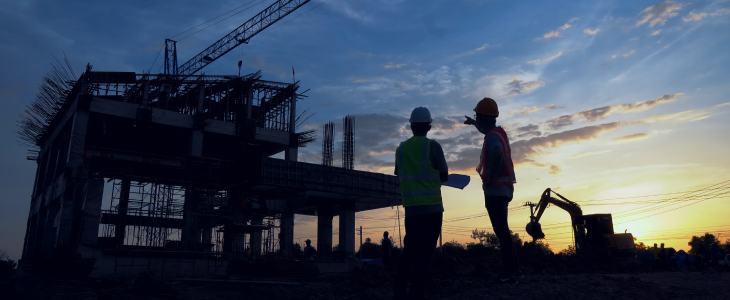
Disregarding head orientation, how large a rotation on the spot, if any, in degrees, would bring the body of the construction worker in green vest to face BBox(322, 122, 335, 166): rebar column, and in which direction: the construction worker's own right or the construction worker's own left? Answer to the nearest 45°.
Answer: approximately 45° to the construction worker's own left

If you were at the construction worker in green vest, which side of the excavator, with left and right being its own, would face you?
left

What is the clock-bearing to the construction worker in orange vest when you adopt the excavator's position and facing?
The construction worker in orange vest is roughly at 9 o'clock from the excavator.

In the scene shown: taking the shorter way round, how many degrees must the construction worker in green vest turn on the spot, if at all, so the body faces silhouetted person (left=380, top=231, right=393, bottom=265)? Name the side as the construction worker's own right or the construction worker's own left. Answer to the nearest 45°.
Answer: approximately 45° to the construction worker's own left

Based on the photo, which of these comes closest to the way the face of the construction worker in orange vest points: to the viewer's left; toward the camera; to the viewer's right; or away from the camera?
to the viewer's left

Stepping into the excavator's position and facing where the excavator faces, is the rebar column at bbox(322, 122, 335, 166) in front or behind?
in front

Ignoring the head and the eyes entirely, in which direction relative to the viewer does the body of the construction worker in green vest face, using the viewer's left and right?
facing away from the viewer and to the right of the viewer

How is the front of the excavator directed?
to the viewer's left

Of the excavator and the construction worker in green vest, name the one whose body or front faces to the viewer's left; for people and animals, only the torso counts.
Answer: the excavator

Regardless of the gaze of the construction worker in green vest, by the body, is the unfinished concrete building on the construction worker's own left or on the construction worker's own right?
on the construction worker's own left

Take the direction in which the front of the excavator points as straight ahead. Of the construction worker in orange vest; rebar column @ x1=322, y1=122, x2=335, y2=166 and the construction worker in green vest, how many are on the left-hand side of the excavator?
2

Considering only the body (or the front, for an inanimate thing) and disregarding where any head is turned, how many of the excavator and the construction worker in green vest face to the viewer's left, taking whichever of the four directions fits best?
1

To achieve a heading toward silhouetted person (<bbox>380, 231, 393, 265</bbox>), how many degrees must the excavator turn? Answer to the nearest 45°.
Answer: approximately 45° to its left
